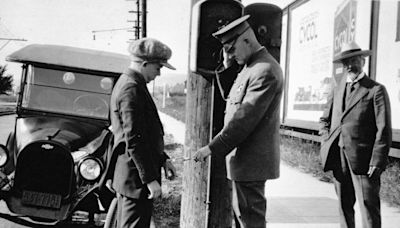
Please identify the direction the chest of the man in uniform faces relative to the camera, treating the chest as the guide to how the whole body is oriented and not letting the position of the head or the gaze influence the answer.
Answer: to the viewer's left

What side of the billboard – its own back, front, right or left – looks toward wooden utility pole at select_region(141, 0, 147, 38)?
right

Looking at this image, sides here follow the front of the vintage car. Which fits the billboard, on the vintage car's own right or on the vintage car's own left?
on the vintage car's own left

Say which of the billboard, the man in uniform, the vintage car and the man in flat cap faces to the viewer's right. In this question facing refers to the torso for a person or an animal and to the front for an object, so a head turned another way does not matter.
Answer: the man in flat cap

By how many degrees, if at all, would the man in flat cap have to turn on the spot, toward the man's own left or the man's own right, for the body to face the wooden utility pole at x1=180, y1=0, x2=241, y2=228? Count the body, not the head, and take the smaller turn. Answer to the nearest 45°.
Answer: approximately 45° to the man's own left

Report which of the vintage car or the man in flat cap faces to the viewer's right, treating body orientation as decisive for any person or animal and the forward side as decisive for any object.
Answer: the man in flat cap

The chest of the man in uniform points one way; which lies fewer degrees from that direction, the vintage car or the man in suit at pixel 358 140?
the vintage car

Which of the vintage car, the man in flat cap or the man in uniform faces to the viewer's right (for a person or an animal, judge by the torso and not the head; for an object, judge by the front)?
the man in flat cap

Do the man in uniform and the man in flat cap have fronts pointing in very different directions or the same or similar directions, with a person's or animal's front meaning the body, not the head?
very different directions

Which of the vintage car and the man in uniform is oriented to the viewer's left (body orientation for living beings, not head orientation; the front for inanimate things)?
the man in uniform

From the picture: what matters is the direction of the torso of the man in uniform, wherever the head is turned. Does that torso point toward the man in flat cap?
yes

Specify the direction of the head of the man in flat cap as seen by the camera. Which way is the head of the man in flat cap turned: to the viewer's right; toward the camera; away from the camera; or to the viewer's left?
to the viewer's right

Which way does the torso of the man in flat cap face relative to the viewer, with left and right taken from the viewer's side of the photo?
facing to the right of the viewer

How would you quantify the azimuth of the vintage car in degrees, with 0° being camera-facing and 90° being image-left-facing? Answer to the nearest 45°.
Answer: approximately 0°
